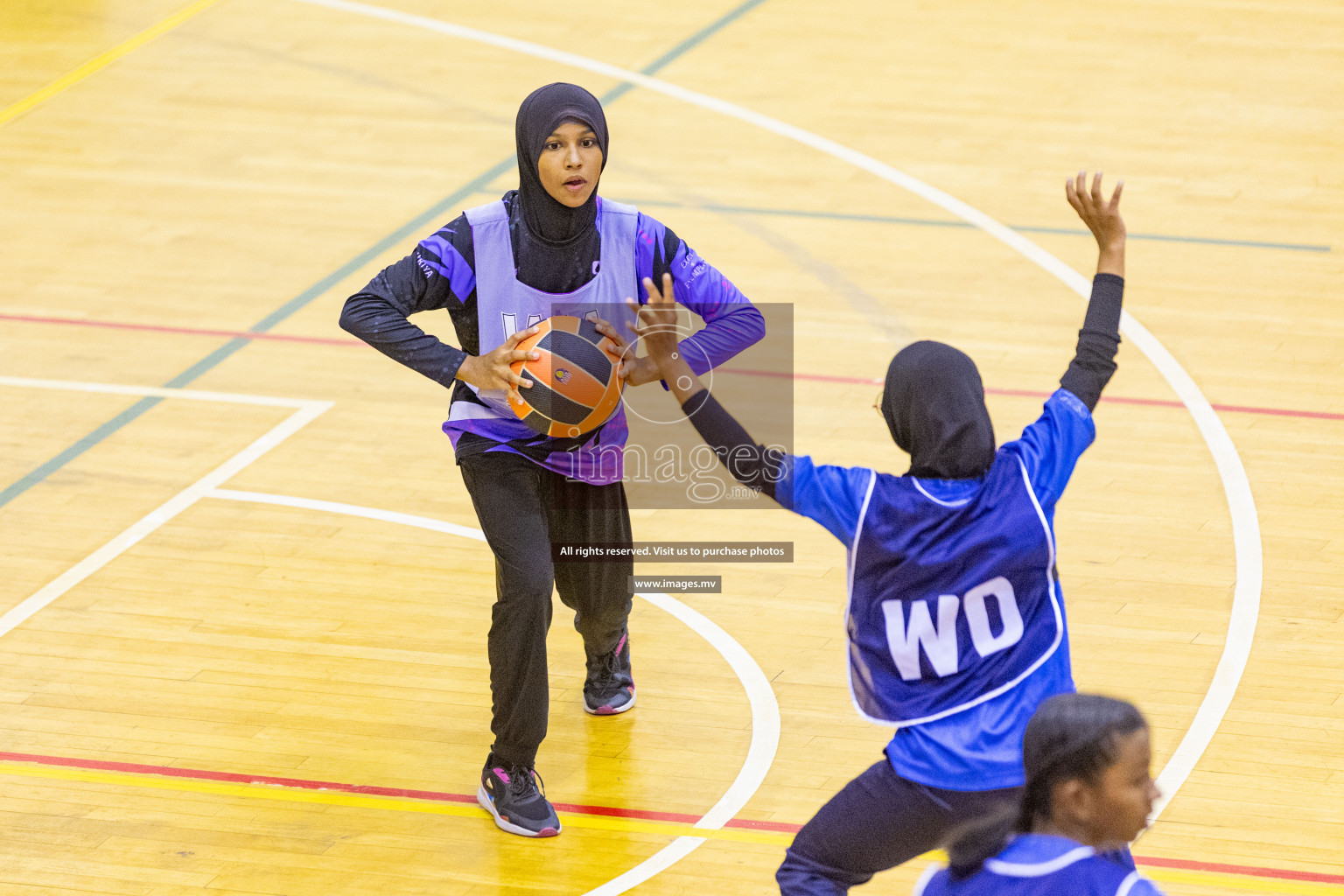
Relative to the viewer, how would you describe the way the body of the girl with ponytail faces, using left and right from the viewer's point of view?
facing away from the viewer and to the right of the viewer

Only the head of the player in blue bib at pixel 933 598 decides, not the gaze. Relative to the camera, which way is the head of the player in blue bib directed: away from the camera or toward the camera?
away from the camera

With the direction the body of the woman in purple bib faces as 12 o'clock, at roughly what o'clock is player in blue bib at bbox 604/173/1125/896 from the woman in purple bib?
The player in blue bib is roughly at 11 o'clock from the woman in purple bib.

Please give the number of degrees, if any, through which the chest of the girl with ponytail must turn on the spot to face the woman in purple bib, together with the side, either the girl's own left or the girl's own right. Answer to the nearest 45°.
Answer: approximately 90° to the girl's own left

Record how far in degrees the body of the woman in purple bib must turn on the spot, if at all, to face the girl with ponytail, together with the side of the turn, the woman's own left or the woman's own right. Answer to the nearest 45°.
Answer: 0° — they already face them

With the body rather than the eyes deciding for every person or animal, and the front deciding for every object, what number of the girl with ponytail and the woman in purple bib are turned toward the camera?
1

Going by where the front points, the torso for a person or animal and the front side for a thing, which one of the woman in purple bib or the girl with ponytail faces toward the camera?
the woman in purple bib

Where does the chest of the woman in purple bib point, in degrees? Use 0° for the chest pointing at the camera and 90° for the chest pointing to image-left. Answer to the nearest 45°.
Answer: approximately 0°

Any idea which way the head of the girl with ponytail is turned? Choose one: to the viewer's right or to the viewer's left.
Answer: to the viewer's right

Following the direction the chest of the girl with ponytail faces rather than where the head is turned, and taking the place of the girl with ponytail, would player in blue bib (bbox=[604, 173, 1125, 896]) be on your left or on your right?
on your left
